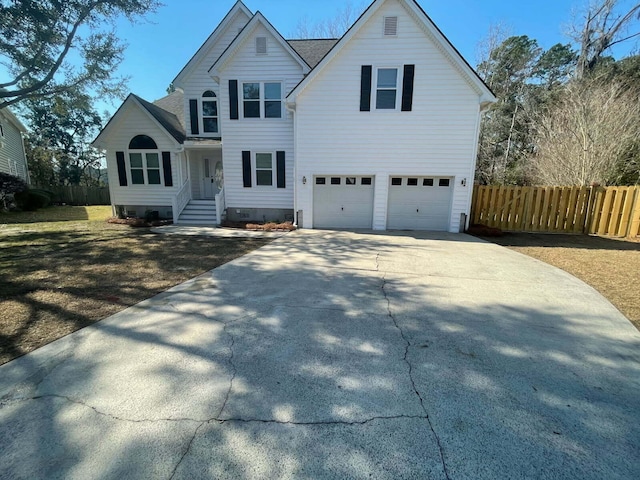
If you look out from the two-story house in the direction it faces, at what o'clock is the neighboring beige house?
The neighboring beige house is roughly at 4 o'clock from the two-story house.

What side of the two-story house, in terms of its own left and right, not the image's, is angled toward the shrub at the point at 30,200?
right

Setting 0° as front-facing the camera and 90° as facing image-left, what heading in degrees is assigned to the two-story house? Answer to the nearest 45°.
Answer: approximately 0°

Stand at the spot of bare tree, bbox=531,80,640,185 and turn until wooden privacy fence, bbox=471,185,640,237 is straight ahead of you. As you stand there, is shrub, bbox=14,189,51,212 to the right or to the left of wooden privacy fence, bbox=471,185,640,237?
right

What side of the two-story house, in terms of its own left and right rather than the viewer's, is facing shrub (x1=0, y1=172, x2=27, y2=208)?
right

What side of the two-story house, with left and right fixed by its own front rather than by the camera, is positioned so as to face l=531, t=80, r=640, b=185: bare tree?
left

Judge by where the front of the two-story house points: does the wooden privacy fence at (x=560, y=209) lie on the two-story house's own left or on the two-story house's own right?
on the two-story house's own left

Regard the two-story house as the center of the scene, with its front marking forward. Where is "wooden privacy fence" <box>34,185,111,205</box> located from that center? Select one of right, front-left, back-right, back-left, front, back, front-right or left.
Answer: back-right

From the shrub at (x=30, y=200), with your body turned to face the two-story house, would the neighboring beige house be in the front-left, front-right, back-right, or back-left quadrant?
back-left
